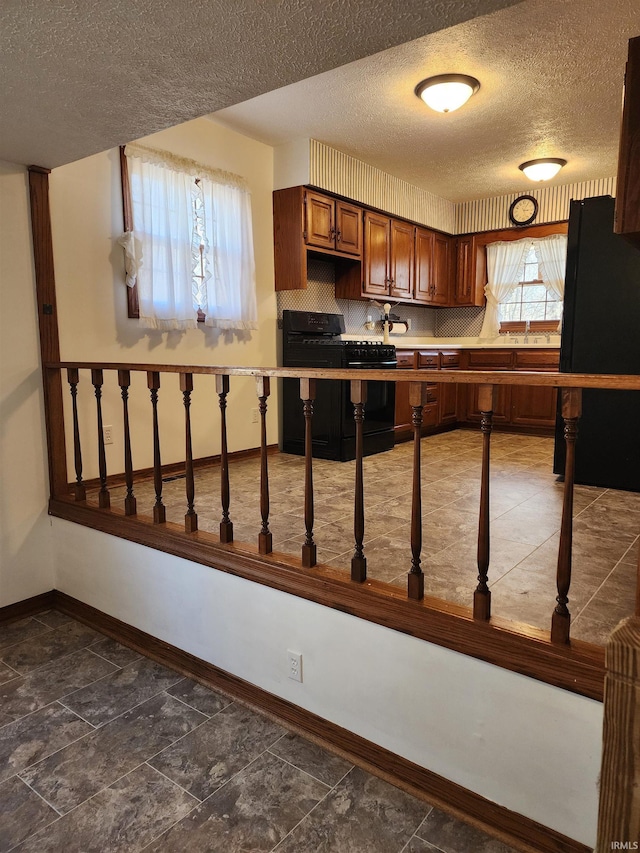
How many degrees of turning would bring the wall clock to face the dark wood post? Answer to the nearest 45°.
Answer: approximately 45° to its right

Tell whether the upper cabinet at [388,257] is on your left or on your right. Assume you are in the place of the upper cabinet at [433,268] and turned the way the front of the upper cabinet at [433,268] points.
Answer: on your right

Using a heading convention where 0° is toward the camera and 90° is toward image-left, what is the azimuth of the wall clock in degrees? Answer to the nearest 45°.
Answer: approximately 0°

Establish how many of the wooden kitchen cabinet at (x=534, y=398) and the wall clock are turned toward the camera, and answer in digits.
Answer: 2

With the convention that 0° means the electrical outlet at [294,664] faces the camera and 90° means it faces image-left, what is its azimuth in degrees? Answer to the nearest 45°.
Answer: approximately 45°

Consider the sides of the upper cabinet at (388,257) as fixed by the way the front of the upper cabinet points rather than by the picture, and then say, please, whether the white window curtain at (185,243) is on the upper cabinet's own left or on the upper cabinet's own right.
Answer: on the upper cabinet's own right

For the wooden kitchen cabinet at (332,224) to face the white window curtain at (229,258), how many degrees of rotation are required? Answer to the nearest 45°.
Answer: approximately 90° to its right

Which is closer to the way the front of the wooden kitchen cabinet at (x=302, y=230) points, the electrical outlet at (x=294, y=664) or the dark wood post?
the electrical outlet
